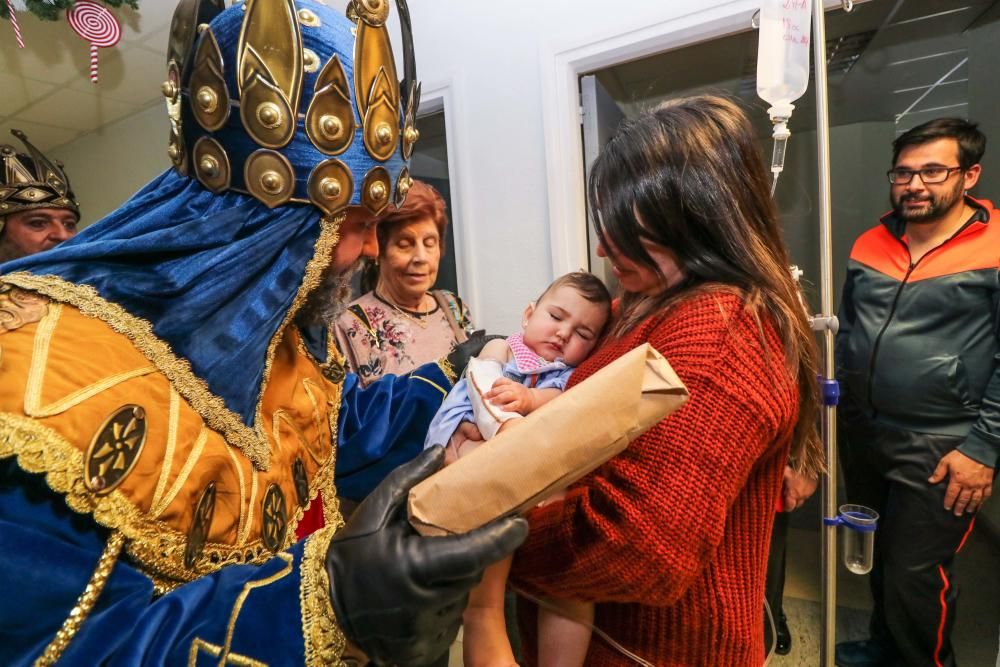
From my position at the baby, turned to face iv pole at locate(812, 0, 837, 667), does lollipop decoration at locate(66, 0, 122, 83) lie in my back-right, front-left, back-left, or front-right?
back-left

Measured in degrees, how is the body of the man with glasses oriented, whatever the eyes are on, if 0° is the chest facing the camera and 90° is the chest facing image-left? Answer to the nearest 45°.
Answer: approximately 45°

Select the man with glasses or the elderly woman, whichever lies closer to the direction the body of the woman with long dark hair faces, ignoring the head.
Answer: the elderly woman

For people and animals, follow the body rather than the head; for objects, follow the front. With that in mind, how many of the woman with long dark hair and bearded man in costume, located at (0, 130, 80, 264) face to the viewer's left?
1

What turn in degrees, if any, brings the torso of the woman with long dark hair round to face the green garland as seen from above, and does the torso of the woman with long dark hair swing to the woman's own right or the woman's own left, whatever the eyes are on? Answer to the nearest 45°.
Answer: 0° — they already face it

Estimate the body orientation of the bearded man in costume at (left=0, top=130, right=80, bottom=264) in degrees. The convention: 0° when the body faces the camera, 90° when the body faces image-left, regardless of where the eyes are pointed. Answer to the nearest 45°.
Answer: approximately 315°

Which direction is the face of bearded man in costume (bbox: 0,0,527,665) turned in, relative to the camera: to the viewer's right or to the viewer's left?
to the viewer's right

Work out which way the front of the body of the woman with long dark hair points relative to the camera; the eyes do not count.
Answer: to the viewer's left

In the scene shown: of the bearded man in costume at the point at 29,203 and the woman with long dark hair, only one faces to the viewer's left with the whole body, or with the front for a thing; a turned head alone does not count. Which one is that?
the woman with long dark hair

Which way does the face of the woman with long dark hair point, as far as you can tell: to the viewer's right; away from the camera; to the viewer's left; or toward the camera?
to the viewer's left

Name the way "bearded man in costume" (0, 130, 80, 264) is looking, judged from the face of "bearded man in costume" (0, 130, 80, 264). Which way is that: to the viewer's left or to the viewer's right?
to the viewer's right
